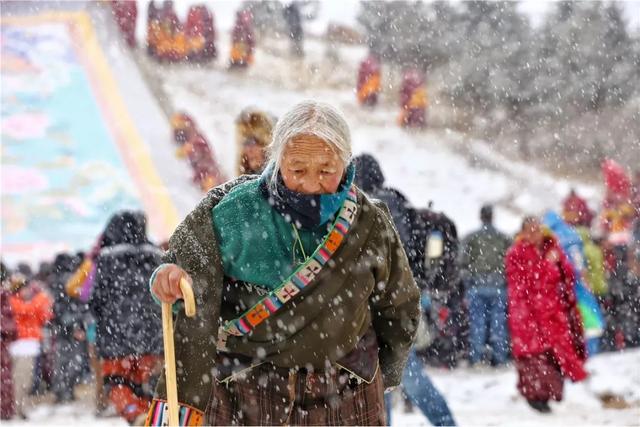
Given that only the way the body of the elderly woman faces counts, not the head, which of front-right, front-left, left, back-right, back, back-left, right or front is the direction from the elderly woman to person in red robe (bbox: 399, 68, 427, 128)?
back

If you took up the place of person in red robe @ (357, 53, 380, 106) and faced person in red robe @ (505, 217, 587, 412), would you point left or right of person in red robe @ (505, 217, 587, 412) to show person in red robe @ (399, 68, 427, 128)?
left

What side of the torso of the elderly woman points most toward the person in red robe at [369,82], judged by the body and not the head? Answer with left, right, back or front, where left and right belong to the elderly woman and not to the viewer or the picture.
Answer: back

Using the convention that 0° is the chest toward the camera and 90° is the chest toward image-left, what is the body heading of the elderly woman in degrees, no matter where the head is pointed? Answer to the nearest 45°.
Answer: approximately 0°

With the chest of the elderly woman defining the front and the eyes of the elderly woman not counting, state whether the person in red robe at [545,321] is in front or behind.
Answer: behind
